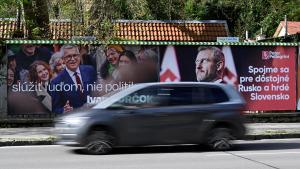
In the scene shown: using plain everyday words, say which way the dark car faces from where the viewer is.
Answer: facing to the left of the viewer
